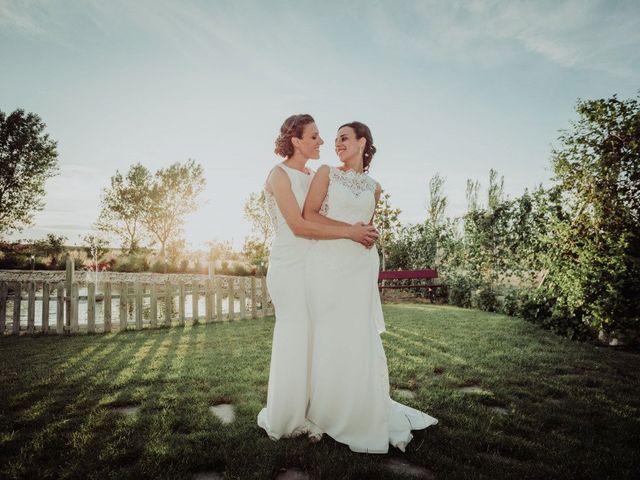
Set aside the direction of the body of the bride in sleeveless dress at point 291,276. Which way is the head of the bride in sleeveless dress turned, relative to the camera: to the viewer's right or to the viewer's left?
to the viewer's right

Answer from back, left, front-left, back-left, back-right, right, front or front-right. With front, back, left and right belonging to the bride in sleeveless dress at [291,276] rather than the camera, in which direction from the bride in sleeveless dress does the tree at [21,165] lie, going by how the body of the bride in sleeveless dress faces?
back-left

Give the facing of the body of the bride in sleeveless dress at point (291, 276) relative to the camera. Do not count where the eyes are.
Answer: to the viewer's right

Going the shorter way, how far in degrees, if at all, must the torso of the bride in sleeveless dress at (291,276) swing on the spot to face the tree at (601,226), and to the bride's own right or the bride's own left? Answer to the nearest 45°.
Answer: approximately 45° to the bride's own left

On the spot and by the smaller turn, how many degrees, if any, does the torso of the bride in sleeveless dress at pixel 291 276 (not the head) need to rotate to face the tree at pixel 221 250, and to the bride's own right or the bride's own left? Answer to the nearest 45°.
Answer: approximately 90° to the bride's own left
